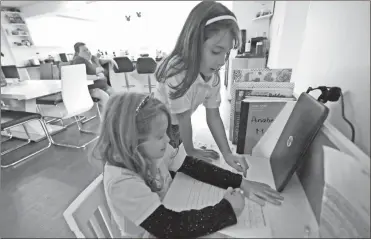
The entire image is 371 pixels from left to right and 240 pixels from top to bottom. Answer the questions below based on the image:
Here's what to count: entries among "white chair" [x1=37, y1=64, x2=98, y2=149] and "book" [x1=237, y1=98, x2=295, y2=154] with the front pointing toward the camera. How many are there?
1

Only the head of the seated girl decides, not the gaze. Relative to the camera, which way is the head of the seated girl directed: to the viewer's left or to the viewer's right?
to the viewer's right

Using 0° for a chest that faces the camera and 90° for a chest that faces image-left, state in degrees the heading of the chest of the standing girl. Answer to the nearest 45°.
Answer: approximately 315°

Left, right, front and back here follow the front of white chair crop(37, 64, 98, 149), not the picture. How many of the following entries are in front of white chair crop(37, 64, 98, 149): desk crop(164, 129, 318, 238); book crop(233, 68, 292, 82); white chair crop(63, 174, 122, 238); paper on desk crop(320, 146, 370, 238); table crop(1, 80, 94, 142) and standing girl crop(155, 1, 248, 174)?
1

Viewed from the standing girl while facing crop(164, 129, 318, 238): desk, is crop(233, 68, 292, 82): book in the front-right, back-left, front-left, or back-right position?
front-left

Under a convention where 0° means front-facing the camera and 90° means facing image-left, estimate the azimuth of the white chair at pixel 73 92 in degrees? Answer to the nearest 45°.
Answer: approximately 135°

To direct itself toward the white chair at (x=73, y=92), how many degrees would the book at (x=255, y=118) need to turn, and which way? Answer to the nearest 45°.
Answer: approximately 90° to its right

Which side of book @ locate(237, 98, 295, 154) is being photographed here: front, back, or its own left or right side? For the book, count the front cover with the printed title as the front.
front

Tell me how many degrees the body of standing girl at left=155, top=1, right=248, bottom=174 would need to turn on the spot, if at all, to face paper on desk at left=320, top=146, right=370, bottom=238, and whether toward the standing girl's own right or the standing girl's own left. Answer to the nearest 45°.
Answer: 0° — they already face it

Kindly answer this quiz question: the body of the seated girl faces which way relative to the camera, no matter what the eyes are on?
to the viewer's right
